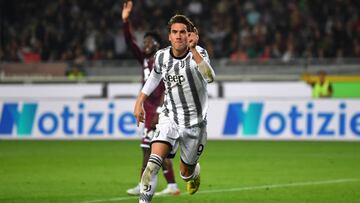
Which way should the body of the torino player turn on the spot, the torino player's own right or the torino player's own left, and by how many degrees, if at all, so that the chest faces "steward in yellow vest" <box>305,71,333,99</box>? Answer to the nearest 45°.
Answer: approximately 180°

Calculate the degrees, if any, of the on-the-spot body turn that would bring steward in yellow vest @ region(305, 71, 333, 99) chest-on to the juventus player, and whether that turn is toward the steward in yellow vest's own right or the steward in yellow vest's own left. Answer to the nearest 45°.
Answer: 0° — they already face them

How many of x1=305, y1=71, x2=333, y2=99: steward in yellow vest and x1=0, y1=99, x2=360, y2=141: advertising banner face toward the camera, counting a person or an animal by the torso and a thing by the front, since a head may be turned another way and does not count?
2

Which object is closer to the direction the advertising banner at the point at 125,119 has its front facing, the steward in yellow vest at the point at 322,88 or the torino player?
the torino player

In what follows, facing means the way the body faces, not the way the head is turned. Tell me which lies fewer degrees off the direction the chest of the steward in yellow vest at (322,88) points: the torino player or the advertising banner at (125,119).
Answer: the torino player

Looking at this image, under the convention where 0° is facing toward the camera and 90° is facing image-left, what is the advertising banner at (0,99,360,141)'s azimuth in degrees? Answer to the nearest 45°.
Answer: approximately 0°

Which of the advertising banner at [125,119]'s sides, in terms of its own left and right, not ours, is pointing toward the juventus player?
front

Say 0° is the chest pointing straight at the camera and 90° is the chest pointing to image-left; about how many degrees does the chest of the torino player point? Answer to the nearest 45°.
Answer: approximately 45°
